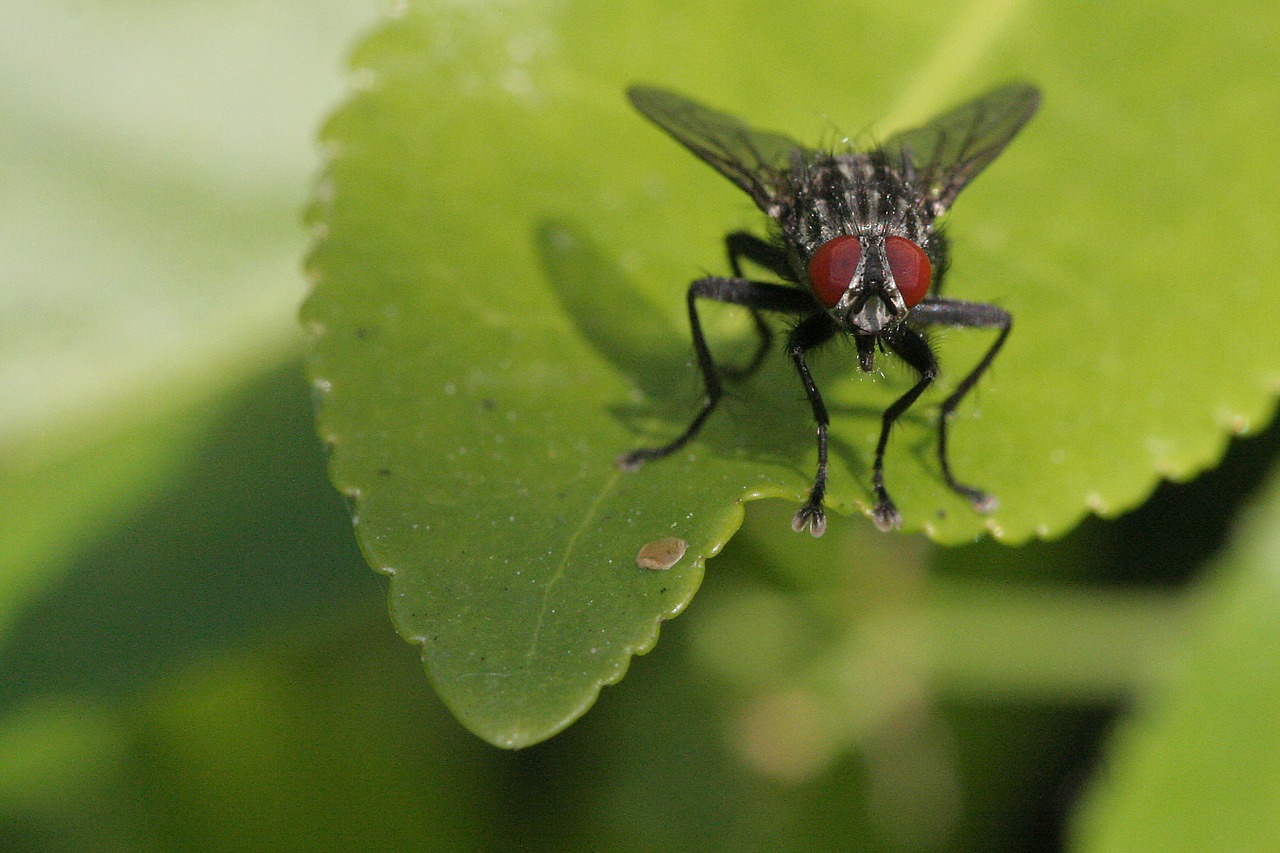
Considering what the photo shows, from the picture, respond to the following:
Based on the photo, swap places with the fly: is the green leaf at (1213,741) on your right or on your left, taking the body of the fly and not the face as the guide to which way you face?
on your left

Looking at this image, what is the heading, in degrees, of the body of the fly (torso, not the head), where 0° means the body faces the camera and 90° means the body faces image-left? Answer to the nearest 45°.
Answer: approximately 0°
